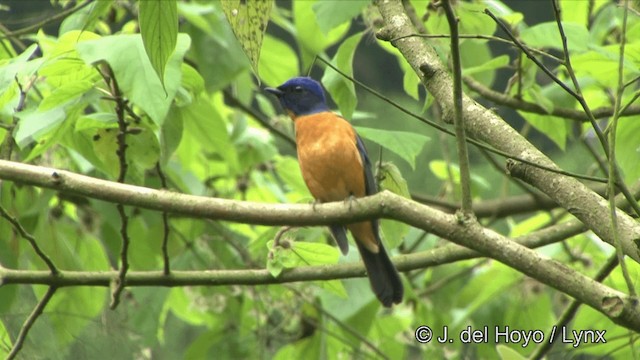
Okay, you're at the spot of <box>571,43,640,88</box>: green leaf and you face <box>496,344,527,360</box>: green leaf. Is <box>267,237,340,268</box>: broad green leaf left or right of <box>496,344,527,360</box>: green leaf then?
right

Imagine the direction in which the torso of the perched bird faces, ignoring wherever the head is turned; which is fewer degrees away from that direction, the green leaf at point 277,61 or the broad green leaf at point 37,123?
the broad green leaf

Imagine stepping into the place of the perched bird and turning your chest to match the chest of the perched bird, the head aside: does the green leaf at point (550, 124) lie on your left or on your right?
on your left

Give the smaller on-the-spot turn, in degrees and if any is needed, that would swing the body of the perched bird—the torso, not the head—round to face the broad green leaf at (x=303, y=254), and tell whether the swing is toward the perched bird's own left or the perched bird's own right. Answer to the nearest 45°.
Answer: approximately 45° to the perched bird's own right

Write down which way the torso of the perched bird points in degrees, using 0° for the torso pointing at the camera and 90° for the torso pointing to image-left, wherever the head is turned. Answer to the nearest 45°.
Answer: approximately 45°

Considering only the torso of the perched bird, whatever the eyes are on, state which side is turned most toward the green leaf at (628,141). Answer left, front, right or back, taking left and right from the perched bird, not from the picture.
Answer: left
